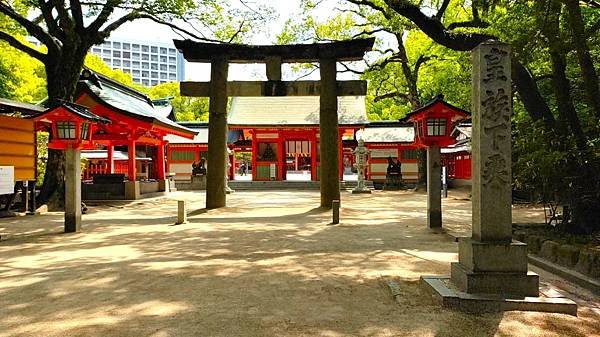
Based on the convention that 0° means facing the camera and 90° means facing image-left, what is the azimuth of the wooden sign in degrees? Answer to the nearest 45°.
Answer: approximately 315°

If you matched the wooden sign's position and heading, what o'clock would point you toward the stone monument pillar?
The stone monument pillar is roughly at 1 o'clock from the wooden sign.

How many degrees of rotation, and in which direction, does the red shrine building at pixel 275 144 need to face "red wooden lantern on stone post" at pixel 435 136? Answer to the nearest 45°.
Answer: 0° — it already faces it

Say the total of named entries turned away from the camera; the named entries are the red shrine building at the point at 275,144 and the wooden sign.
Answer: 0

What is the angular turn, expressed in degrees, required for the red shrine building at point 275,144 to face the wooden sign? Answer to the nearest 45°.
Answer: approximately 45° to its right

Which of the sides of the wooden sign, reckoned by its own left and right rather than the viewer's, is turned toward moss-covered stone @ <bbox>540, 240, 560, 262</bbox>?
front

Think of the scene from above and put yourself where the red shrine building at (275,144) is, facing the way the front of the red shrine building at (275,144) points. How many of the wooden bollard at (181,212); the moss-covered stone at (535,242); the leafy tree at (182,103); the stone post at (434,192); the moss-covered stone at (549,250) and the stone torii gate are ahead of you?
5

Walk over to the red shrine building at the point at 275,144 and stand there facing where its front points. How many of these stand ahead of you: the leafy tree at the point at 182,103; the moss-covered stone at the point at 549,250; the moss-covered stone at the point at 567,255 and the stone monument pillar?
3

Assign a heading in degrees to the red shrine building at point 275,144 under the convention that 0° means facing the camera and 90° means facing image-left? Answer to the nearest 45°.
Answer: approximately 0°

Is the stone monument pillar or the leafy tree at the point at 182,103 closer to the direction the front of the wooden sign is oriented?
the stone monument pillar

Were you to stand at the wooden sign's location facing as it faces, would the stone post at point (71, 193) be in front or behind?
in front

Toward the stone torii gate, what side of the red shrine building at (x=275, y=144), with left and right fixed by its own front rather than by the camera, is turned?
front
